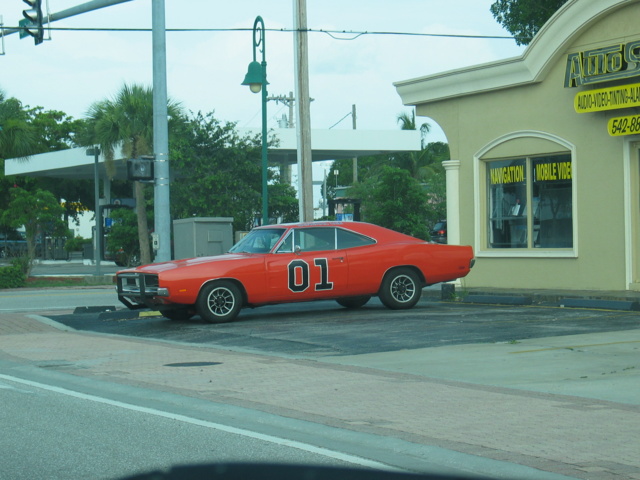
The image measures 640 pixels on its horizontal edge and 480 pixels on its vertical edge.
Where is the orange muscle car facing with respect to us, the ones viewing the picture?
facing the viewer and to the left of the viewer

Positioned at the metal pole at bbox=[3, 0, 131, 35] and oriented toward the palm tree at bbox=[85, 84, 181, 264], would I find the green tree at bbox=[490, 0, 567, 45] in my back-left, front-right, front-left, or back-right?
front-right

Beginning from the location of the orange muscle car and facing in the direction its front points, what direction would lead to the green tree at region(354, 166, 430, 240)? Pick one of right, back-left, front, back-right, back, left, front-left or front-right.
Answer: back-right

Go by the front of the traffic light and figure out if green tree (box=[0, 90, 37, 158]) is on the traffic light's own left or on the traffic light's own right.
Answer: on the traffic light's own right

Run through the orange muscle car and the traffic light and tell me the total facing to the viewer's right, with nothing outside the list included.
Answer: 0

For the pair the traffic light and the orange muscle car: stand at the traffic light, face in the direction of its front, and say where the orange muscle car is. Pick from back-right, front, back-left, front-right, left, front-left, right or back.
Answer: back-left
